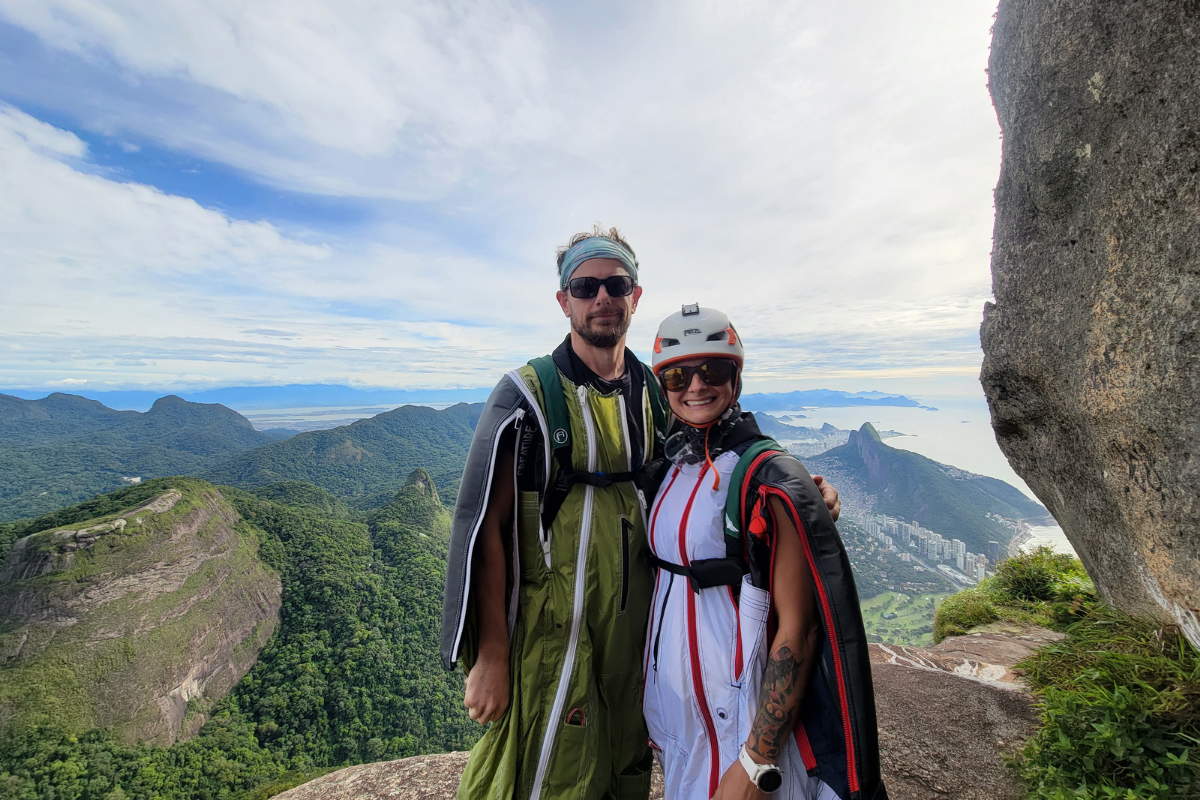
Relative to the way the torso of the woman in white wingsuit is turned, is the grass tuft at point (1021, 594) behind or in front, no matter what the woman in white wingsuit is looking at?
behind

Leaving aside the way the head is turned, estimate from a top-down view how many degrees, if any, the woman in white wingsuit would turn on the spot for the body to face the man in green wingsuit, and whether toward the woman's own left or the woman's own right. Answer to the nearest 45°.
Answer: approximately 45° to the woman's own right

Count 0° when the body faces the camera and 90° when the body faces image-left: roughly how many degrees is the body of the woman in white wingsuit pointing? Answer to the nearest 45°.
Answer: approximately 45°

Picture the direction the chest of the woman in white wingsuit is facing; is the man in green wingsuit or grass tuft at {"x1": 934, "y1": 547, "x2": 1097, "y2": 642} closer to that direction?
the man in green wingsuit
